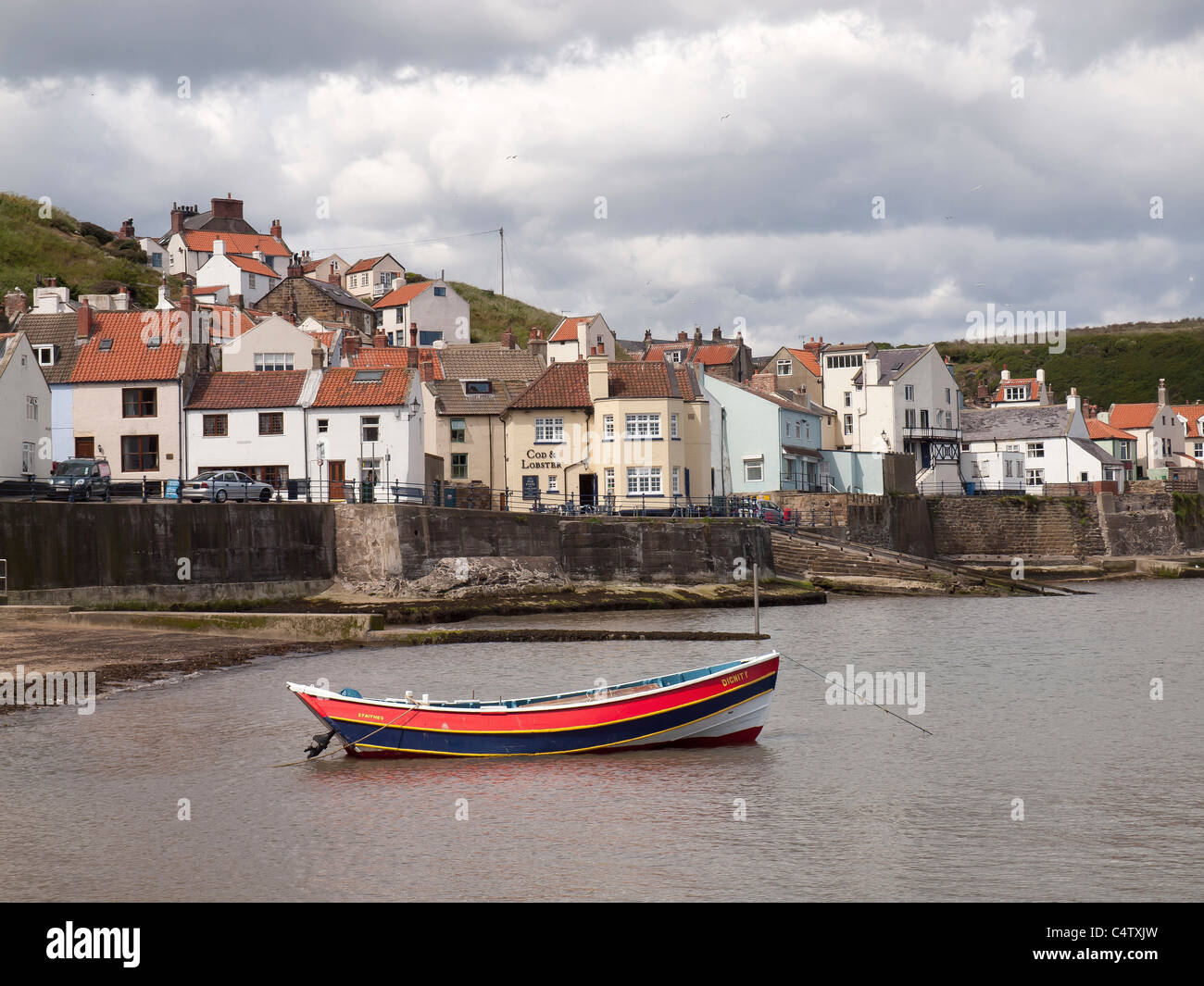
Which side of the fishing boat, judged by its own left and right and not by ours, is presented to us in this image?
right

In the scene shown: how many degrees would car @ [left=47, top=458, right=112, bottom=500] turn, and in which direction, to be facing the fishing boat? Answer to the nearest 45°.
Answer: approximately 45° to its left

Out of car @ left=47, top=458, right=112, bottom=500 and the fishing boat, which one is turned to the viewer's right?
the fishing boat

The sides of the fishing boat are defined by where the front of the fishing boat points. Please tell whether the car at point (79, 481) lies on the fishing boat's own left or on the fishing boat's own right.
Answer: on the fishing boat's own left

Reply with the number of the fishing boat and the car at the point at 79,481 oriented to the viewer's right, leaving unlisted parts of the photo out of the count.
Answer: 1

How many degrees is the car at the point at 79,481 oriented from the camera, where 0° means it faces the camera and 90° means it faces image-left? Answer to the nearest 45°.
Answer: approximately 45°
